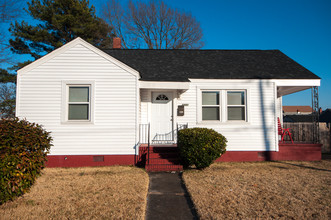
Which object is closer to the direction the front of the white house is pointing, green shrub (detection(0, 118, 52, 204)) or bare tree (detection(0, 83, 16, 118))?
the green shrub

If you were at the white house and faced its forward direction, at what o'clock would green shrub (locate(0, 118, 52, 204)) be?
The green shrub is roughly at 1 o'clock from the white house.

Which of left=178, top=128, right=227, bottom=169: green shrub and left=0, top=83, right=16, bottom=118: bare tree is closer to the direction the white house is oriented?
the green shrub

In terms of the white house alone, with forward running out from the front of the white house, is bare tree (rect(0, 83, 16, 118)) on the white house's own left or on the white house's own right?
on the white house's own right

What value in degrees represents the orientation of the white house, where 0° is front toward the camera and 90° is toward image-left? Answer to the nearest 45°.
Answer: approximately 0°

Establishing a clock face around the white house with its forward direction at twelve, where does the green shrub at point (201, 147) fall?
The green shrub is roughly at 10 o'clock from the white house.
